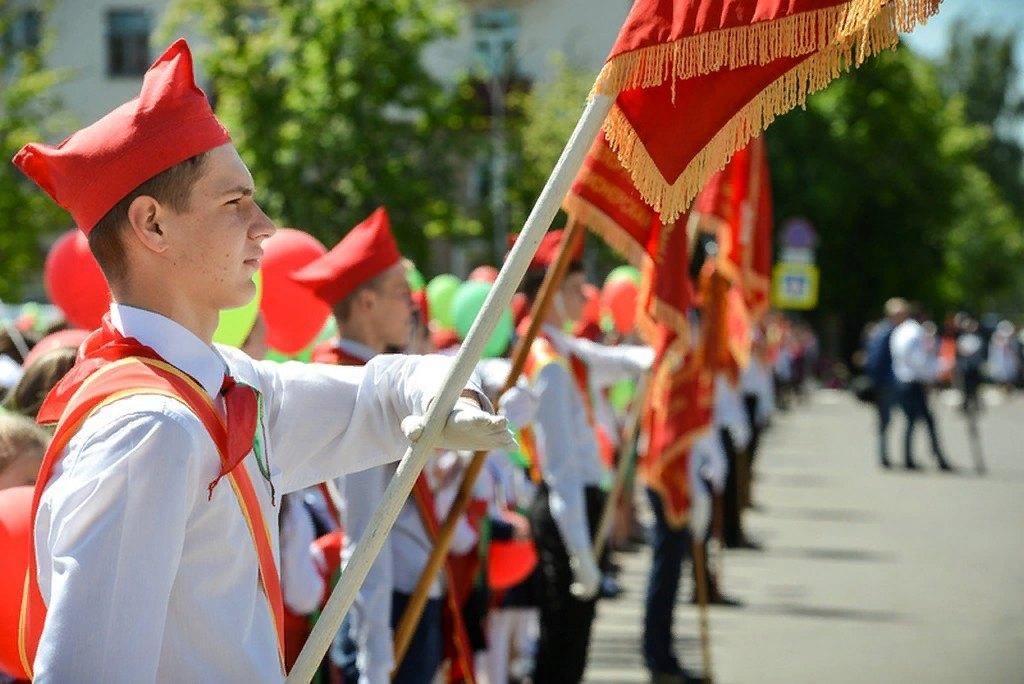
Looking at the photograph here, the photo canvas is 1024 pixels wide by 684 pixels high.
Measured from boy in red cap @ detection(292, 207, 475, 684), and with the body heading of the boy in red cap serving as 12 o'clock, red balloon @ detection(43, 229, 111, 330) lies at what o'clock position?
The red balloon is roughly at 7 o'clock from the boy in red cap.

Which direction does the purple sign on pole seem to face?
toward the camera

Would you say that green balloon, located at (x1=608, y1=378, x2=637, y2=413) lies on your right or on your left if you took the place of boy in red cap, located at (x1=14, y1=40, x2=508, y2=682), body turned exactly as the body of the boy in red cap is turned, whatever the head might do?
on your left

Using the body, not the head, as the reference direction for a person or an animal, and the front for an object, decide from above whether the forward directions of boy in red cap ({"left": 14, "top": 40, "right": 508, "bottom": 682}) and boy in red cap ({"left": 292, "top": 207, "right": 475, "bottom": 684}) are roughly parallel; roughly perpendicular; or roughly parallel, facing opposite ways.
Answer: roughly parallel

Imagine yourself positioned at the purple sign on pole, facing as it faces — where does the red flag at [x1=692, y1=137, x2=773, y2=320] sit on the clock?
The red flag is roughly at 12 o'clock from the purple sign on pole.

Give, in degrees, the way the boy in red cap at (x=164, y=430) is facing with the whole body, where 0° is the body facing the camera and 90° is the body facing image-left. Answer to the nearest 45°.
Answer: approximately 270°

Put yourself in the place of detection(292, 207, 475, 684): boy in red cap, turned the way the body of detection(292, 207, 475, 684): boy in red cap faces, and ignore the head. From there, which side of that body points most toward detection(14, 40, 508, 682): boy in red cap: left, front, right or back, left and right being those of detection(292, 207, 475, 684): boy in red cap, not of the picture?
right

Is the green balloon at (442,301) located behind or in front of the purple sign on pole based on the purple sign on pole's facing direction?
in front

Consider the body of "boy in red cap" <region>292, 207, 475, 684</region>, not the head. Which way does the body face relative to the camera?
to the viewer's right

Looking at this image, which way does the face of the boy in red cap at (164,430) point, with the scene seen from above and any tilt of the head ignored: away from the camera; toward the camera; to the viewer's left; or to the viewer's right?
to the viewer's right

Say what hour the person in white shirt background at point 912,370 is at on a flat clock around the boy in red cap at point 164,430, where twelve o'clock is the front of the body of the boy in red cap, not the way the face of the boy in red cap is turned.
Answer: The person in white shirt background is roughly at 10 o'clock from the boy in red cap.

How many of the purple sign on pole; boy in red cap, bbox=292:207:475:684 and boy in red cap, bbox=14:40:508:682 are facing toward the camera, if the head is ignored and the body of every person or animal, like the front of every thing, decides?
1

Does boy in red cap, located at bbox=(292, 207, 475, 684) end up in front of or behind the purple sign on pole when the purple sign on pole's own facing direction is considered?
in front

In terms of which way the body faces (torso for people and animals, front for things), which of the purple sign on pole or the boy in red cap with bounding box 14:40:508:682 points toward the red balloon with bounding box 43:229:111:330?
the purple sign on pole

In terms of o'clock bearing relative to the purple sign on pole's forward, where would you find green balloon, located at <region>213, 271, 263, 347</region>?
The green balloon is roughly at 12 o'clock from the purple sign on pole.

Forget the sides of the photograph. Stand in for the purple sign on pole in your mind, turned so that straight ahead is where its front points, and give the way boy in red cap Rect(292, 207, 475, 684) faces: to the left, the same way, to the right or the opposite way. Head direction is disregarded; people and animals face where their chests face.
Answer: to the left
